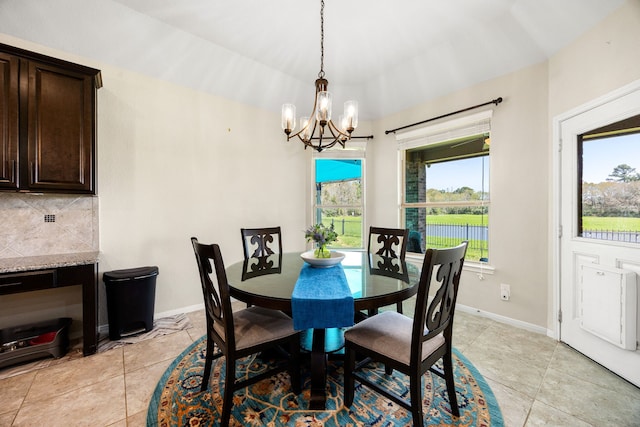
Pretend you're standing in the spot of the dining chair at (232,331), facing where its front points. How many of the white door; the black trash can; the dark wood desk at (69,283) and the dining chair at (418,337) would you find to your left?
2

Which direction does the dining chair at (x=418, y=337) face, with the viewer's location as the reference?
facing away from the viewer and to the left of the viewer

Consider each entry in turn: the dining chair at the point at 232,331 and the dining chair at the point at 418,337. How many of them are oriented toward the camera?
0

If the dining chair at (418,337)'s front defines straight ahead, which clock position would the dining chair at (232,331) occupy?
the dining chair at (232,331) is roughly at 10 o'clock from the dining chair at (418,337).

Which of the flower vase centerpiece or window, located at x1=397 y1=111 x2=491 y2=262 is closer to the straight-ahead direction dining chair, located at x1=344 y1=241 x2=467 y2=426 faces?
the flower vase centerpiece

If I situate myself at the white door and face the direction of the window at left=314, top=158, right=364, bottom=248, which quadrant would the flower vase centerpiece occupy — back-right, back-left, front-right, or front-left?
front-left

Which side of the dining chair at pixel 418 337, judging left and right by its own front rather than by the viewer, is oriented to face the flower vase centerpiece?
front

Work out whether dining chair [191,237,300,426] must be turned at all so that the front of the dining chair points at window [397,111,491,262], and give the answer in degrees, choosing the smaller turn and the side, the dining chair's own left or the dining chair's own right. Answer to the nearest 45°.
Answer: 0° — it already faces it

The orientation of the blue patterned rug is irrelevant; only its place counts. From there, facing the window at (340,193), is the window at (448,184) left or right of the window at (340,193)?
right

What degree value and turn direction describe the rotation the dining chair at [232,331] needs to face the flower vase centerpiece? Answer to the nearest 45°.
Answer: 0° — it already faces it

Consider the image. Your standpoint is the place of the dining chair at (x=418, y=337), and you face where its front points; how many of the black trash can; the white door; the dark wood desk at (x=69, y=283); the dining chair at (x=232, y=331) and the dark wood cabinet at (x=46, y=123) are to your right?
1

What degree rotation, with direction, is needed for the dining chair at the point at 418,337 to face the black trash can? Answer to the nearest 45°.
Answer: approximately 45° to its left

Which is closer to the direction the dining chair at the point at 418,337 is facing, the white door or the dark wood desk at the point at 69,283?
the dark wood desk

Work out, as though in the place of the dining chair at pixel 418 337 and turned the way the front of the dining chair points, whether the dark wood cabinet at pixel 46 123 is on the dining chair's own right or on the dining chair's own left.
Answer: on the dining chair's own left

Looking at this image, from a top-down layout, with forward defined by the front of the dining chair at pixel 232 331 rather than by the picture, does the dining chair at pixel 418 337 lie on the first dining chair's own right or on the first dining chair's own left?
on the first dining chair's own right

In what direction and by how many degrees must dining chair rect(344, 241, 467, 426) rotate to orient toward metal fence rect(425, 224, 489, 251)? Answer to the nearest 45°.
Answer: approximately 45° to its right

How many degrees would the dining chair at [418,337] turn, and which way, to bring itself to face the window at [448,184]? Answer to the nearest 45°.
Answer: approximately 45° to its right

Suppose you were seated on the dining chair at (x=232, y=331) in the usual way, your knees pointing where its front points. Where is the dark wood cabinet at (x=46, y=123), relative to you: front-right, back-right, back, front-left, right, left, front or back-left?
left

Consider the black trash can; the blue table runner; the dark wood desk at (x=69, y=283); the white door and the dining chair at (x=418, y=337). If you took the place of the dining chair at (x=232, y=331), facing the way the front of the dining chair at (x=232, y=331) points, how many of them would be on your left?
2

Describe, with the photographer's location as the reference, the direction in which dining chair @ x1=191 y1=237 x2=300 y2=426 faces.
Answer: facing away from the viewer and to the right of the viewer

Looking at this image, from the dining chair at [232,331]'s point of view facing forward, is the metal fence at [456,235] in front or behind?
in front
